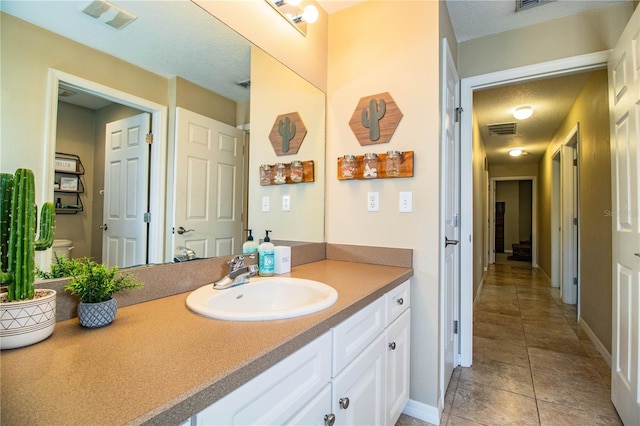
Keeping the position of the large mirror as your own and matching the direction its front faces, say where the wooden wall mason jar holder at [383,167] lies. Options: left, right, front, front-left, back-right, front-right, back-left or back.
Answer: front-left

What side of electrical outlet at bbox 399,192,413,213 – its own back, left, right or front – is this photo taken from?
front

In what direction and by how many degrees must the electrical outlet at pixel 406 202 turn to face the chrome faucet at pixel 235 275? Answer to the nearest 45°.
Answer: approximately 45° to its right

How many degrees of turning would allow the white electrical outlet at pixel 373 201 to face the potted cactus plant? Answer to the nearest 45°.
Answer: approximately 45° to its right

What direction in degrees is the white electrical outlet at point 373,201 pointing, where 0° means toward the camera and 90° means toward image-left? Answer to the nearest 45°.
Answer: approximately 0°

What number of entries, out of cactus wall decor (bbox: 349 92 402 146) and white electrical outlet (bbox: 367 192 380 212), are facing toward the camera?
2

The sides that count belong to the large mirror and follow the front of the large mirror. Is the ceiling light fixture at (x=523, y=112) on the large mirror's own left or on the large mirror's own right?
on the large mirror's own left

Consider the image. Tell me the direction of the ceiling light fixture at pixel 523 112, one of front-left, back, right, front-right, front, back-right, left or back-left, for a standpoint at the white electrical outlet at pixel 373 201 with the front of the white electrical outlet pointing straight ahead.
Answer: back-left

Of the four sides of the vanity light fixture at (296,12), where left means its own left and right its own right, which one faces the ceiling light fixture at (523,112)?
left

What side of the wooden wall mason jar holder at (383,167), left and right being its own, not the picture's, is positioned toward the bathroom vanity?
front

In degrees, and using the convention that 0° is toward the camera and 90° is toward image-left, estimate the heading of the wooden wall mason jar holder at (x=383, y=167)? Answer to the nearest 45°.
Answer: approximately 0°
